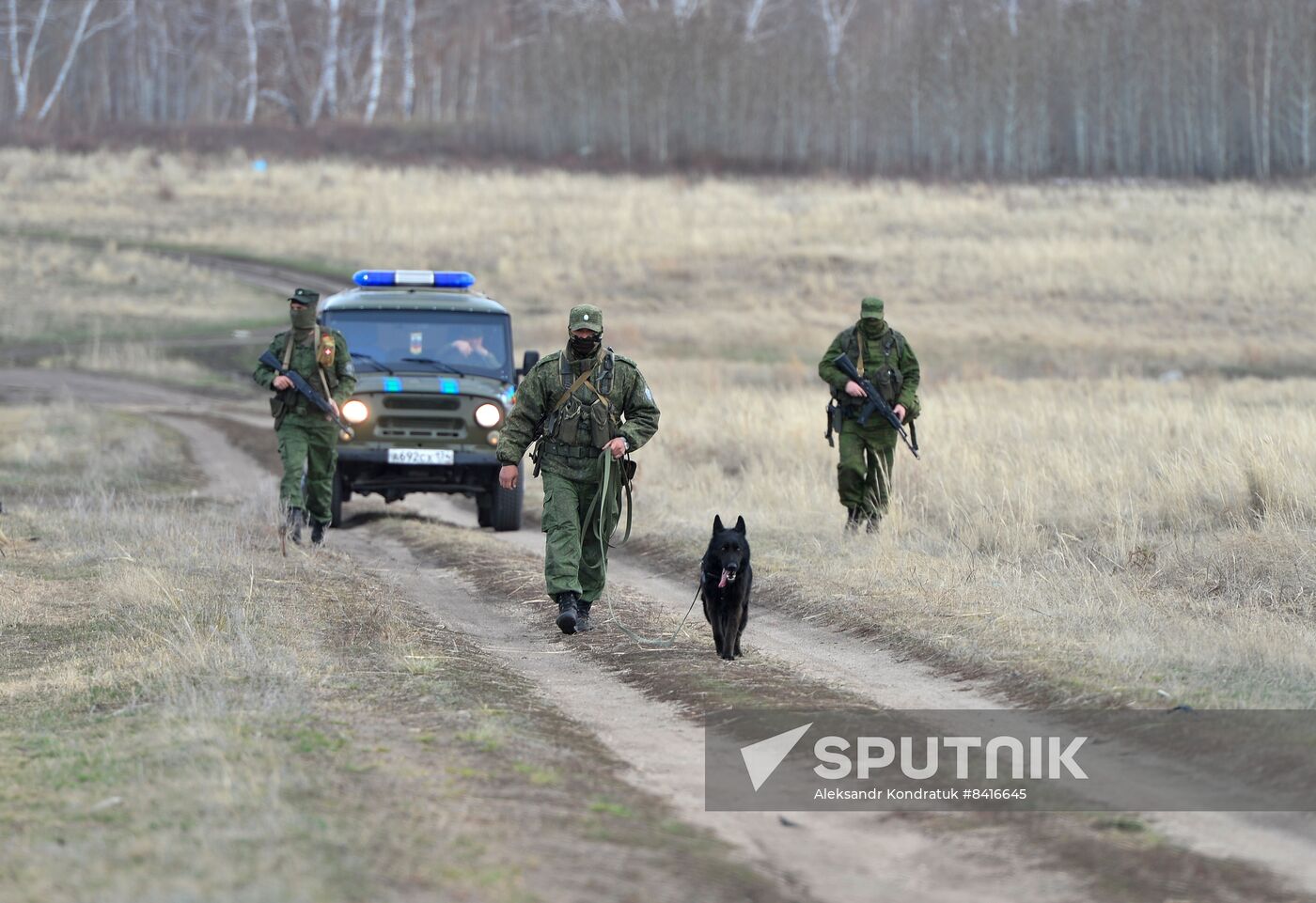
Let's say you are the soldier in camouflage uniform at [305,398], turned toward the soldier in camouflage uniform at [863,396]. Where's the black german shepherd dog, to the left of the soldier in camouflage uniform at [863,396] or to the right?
right

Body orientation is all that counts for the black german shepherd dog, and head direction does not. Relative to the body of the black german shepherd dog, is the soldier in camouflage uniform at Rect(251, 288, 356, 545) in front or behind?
behind

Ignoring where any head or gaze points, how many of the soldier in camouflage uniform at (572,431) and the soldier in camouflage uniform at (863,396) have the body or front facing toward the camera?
2

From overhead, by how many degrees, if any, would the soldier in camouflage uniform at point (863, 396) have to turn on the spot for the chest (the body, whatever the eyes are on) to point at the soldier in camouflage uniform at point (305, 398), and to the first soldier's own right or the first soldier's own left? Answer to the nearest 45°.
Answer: approximately 90° to the first soldier's own right

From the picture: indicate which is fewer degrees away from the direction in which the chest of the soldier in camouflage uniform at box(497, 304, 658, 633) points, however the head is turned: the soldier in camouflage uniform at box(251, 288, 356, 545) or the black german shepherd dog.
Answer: the black german shepherd dog

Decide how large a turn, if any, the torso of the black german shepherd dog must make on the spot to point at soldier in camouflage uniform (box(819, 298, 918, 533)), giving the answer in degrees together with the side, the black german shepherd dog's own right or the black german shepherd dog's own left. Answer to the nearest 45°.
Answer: approximately 180°

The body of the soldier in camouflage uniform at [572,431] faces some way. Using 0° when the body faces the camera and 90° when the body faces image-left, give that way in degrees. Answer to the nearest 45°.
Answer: approximately 0°

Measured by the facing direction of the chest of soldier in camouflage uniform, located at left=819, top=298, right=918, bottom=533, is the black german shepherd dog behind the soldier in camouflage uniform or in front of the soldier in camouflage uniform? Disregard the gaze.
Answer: in front

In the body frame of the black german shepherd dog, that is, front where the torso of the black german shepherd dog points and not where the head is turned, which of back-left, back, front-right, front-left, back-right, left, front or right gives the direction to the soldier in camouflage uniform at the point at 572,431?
back-right
